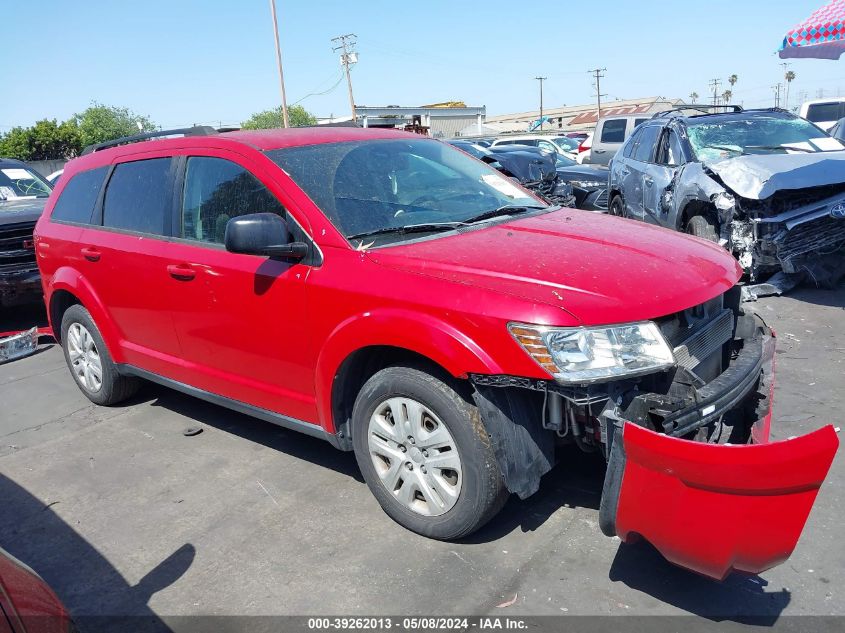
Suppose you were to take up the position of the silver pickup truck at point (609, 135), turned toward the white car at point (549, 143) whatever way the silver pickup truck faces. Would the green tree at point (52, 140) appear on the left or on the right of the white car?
left

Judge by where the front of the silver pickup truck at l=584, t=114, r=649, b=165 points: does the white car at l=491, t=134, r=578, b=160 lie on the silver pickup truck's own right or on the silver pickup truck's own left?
on the silver pickup truck's own left

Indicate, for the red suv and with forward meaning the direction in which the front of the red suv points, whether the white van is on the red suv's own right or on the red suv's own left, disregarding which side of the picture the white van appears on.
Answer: on the red suv's own left

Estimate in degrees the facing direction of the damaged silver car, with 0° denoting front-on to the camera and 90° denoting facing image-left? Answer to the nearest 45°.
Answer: approximately 315°

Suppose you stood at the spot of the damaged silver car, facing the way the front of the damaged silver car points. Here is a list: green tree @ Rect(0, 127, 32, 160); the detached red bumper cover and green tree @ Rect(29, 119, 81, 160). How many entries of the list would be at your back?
2

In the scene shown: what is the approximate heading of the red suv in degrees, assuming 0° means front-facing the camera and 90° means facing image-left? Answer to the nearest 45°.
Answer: approximately 315°

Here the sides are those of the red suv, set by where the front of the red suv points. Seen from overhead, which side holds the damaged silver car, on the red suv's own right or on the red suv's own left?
on the red suv's own left

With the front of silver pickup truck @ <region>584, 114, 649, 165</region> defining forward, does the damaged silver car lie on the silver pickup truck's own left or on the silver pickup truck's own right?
on the silver pickup truck's own right

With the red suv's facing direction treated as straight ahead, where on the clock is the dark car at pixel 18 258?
The dark car is roughly at 6 o'clock from the red suv.

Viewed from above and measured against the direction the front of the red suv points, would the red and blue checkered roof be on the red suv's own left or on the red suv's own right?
on the red suv's own left
